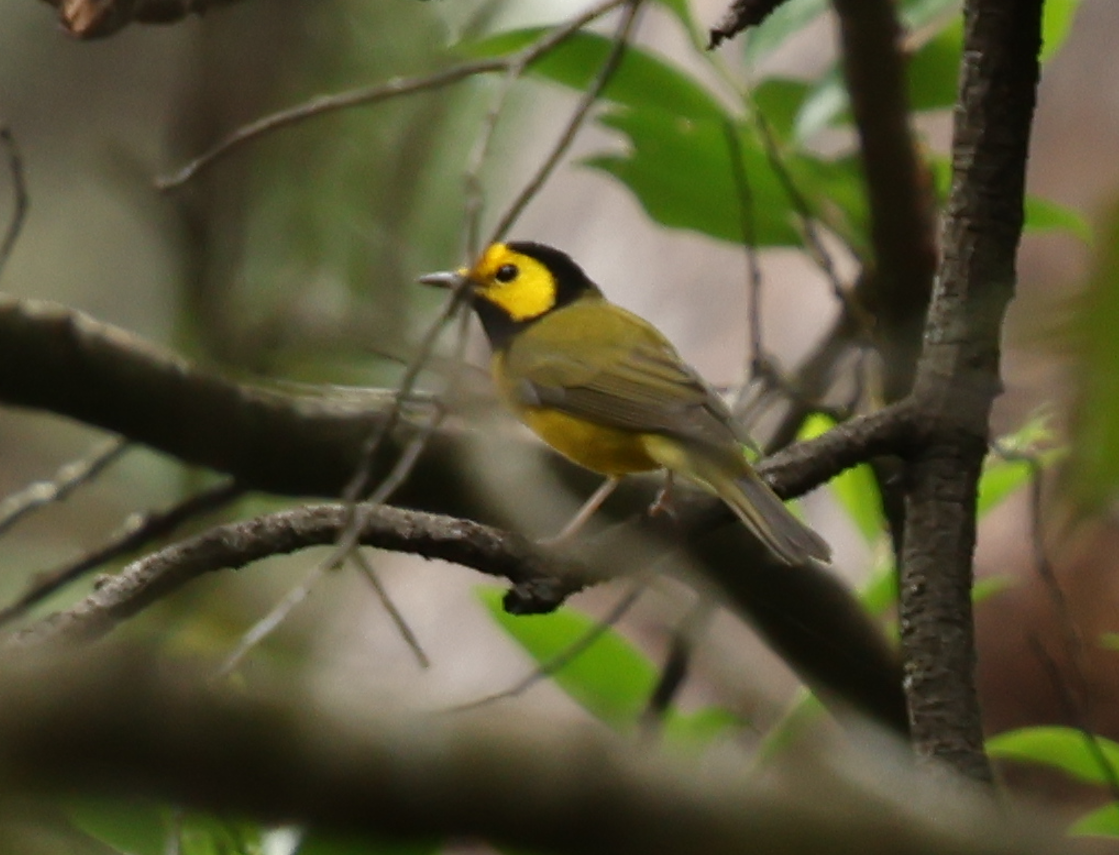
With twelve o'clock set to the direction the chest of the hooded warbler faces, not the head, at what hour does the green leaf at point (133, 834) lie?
The green leaf is roughly at 10 o'clock from the hooded warbler.

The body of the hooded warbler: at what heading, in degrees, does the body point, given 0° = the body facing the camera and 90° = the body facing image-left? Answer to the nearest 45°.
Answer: approximately 90°

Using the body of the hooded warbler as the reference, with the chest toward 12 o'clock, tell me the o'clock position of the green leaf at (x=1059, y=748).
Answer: The green leaf is roughly at 7 o'clock from the hooded warbler.

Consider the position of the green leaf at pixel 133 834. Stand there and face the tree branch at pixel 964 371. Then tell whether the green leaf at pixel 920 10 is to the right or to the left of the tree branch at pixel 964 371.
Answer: left

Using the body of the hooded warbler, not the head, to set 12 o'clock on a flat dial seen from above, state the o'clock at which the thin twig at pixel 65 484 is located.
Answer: The thin twig is roughly at 12 o'clock from the hooded warbler.
